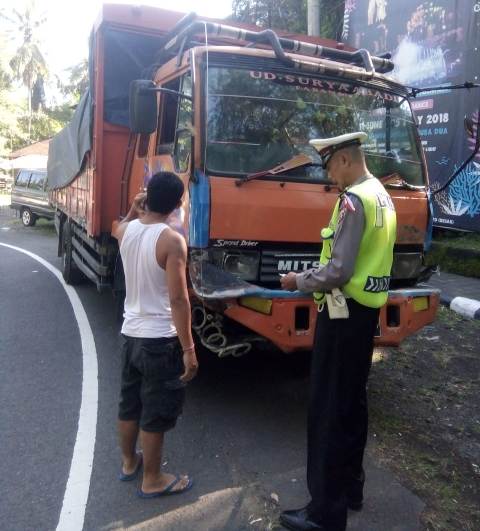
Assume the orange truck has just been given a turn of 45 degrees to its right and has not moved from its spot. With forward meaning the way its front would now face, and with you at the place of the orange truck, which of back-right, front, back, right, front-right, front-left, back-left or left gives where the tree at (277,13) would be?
back

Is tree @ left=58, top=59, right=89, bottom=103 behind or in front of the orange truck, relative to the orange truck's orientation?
behind

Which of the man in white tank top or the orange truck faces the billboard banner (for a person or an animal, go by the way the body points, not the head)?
the man in white tank top

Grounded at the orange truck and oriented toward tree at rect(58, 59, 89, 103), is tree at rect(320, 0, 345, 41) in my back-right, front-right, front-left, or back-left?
front-right

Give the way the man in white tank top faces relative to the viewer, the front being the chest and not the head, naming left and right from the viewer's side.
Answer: facing away from the viewer and to the right of the viewer

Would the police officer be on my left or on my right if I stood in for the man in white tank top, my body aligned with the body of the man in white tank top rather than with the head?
on my right

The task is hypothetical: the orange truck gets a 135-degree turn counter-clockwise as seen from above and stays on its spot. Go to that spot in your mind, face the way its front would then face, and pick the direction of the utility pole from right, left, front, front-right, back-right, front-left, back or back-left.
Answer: front

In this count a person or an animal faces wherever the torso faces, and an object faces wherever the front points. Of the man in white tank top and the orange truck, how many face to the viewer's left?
0

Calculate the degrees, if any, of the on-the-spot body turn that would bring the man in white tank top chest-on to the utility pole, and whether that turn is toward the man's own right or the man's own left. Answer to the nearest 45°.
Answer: approximately 45° to the man's own left

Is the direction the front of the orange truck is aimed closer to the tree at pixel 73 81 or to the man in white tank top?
the man in white tank top

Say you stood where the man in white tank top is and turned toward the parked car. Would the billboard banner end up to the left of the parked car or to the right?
right

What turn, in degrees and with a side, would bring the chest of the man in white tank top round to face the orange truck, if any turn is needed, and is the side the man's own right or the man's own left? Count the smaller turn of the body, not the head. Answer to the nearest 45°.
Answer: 0° — they already face it

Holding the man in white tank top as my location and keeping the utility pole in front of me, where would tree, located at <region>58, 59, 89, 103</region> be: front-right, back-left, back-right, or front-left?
front-left

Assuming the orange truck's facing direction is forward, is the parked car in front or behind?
behind

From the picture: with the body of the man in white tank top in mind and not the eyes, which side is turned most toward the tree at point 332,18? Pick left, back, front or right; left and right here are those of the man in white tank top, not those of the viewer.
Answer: front

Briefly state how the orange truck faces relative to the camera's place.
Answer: facing the viewer and to the right of the viewer
